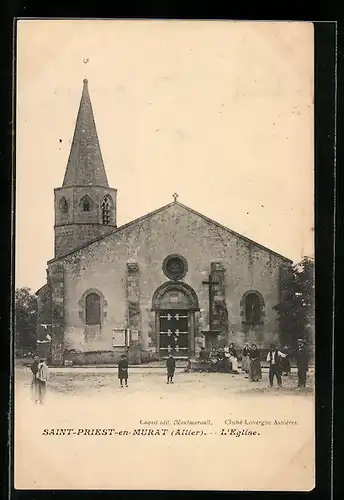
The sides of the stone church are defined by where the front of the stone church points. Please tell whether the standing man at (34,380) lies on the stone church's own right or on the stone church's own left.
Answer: on the stone church's own right

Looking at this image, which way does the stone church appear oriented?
toward the camera
